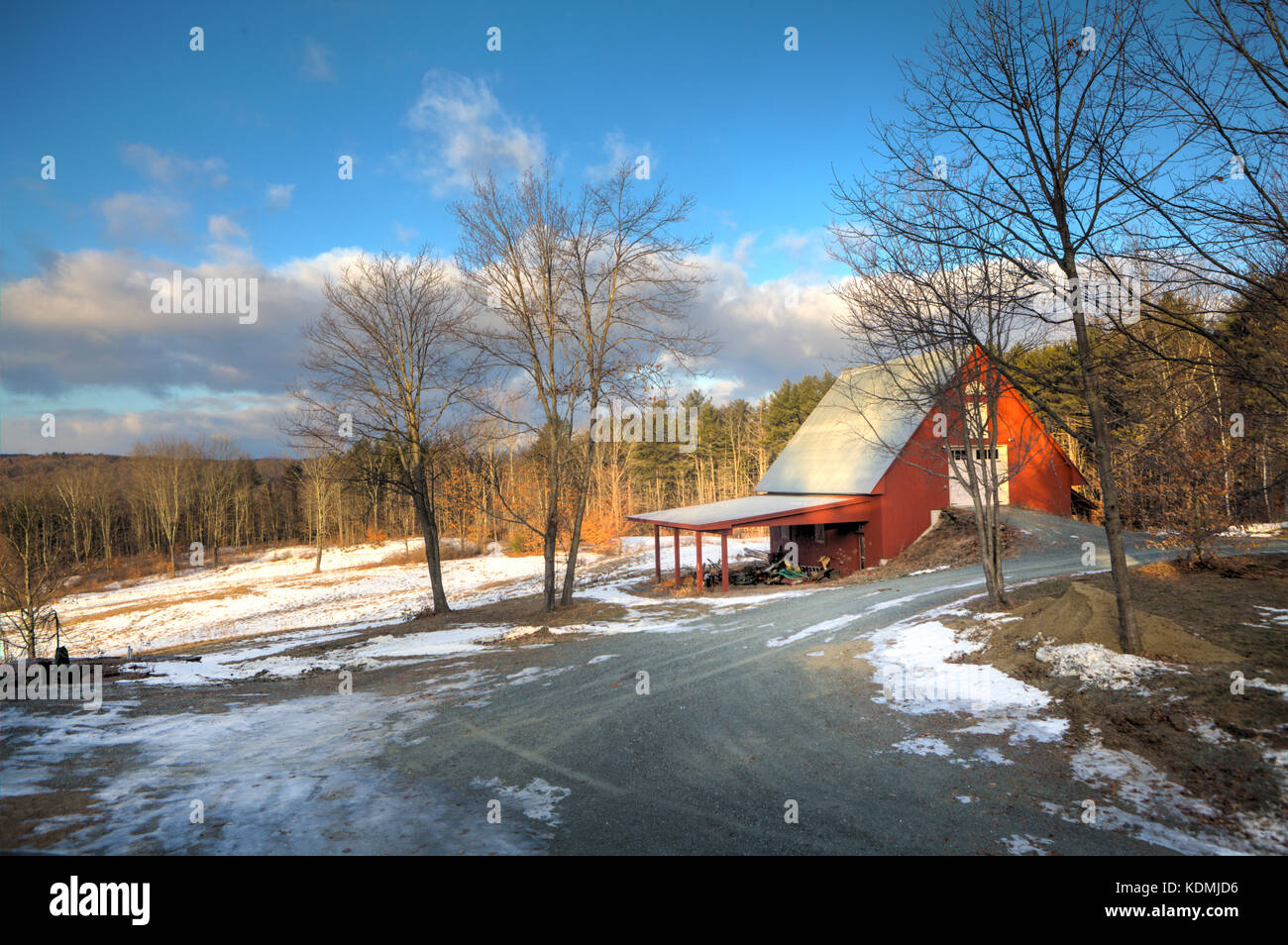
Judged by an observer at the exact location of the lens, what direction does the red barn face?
facing the viewer and to the right of the viewer

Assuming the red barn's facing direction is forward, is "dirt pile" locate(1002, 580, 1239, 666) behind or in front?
in front

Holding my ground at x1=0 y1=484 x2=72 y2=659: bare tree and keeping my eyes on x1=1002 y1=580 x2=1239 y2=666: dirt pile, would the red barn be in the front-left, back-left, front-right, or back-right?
front-left

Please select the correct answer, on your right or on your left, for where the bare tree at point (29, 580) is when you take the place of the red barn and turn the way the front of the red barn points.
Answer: on your right

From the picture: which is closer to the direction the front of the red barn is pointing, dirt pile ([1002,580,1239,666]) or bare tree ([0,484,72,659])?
the dirt pile
